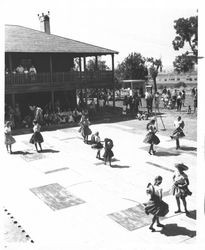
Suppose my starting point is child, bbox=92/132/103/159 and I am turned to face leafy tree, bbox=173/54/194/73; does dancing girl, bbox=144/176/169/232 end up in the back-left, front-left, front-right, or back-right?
back-right

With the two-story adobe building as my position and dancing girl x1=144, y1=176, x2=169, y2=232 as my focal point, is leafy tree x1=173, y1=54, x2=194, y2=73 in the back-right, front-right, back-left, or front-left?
back-left

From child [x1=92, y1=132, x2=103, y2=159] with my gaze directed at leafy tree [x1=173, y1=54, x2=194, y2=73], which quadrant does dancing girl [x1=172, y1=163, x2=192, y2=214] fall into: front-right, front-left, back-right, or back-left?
back-right

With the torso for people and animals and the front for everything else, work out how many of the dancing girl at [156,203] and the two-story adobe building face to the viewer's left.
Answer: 0

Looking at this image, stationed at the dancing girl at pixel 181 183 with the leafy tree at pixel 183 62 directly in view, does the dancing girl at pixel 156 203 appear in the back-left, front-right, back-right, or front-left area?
back-left

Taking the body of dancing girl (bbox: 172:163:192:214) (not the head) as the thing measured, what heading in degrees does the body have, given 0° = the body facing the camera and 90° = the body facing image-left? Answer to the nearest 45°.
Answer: approximately 45°

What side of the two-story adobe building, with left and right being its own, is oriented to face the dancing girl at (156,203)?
front

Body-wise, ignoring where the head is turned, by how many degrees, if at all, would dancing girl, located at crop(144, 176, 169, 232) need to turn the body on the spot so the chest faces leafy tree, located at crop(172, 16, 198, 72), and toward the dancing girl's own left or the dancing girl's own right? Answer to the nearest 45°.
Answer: approximately 135° to the dancing girl's own left

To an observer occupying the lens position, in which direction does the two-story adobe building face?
facing the viewer
